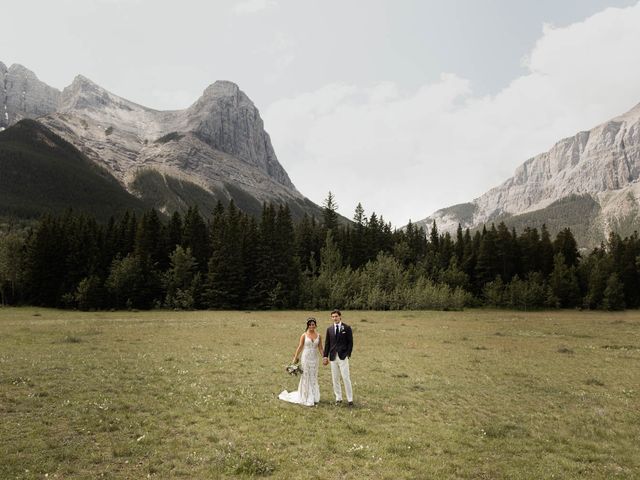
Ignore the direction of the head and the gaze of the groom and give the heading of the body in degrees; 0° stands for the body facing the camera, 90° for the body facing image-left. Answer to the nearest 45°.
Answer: approximately 0°
